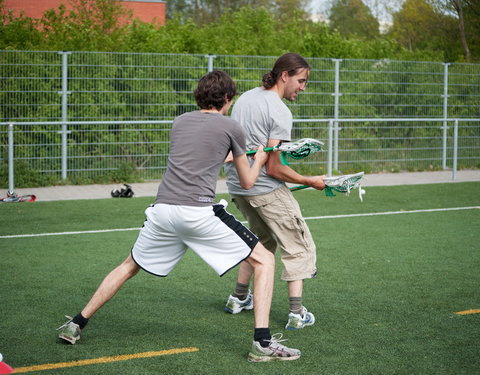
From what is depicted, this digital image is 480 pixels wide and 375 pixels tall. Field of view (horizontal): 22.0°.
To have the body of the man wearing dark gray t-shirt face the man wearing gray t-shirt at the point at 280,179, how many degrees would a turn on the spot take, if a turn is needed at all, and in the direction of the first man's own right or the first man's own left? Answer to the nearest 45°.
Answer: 0° — they already face them

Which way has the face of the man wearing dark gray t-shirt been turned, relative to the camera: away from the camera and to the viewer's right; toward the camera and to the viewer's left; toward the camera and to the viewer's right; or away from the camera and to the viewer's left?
away from the camera and to the viewer's right

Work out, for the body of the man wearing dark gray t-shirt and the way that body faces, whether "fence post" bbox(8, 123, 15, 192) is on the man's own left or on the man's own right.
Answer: on the man's own left

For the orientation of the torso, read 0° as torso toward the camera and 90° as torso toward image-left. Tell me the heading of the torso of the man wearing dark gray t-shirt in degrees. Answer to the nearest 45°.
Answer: approximately 225°

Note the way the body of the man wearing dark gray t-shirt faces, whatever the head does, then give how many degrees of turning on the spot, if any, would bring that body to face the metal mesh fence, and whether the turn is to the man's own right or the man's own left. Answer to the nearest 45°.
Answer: approximately 45° to the man's own left
